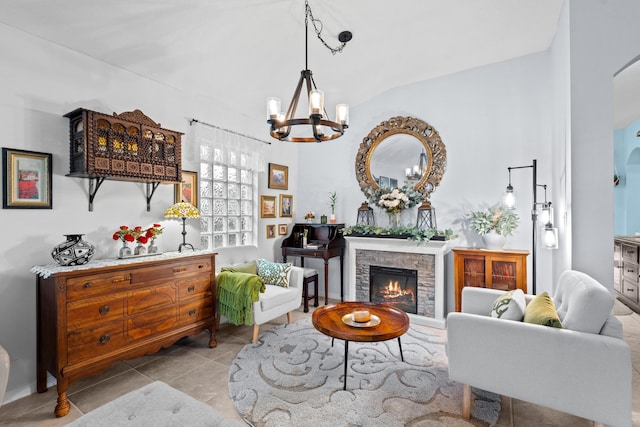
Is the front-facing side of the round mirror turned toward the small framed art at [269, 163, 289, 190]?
no

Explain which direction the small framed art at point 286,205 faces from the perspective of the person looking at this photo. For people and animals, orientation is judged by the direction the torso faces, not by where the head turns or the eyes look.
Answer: facing the viewer and to the right of the viewer

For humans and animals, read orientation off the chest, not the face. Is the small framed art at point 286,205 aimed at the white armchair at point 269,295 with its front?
no

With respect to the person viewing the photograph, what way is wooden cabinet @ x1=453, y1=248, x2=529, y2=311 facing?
facing the viewer

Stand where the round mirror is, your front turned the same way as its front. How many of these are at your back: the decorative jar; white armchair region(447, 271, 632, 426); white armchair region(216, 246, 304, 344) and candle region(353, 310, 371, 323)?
0

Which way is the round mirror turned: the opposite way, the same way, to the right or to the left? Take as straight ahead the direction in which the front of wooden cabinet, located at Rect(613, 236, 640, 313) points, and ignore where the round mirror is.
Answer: to the left

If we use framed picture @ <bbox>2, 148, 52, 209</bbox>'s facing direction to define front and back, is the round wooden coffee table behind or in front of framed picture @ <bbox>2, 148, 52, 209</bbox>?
in front

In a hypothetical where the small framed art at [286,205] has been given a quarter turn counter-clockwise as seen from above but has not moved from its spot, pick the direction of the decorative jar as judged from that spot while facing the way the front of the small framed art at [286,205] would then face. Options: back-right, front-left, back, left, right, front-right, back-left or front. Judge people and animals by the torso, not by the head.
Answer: back

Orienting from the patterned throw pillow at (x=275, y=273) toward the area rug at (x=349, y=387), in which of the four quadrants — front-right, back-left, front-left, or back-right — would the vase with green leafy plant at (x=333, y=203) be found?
back-left

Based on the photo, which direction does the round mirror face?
toward the camera

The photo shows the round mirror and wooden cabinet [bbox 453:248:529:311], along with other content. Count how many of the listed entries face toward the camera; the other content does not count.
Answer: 2

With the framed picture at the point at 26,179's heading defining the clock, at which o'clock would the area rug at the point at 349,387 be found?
The area rug is roughly at 12 o'clock from the framed picture.

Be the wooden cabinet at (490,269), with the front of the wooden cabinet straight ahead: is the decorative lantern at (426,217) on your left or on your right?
on your right

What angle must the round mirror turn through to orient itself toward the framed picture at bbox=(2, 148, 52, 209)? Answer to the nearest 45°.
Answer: approximately 45° to its right

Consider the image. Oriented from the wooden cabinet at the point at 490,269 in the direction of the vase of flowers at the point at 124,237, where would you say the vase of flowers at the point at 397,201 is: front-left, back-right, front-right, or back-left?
front-right

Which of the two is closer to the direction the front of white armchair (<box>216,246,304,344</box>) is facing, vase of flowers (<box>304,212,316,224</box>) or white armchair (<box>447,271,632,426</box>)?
the white armchair

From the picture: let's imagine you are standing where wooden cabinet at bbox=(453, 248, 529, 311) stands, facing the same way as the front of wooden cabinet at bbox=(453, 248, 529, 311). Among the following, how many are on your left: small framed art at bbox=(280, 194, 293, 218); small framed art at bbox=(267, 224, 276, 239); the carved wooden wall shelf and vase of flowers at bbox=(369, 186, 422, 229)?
0
